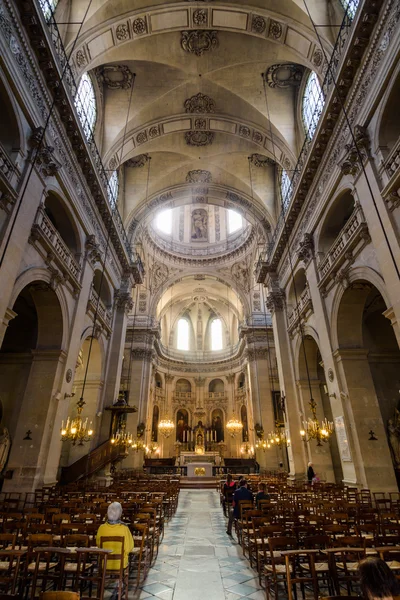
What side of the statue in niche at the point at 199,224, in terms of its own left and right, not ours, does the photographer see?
front

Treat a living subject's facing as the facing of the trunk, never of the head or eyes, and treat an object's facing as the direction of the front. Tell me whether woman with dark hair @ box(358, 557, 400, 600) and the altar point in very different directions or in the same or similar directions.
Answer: very different directions

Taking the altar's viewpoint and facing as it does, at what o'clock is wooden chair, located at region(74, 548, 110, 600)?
The wooden chair is roughly at 12 o'clock from the altar.

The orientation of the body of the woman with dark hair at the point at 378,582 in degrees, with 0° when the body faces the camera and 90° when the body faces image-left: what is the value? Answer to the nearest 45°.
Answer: approximately 180°

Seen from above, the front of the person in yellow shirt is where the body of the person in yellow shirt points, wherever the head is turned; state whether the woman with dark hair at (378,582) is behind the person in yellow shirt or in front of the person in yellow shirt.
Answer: behind

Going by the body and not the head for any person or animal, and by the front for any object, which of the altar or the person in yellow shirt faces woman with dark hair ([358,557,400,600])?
the altar

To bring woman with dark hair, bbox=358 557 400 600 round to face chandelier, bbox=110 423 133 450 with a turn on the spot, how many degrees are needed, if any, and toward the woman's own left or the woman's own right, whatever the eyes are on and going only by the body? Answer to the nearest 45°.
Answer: approximately 45° to the woman's own left

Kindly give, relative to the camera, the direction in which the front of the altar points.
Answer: facing the viewer

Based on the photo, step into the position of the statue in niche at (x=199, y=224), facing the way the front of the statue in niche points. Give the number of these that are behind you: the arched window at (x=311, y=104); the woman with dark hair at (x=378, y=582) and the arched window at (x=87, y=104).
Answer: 0

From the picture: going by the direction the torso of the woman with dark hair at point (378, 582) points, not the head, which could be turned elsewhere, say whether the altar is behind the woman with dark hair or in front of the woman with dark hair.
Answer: in front

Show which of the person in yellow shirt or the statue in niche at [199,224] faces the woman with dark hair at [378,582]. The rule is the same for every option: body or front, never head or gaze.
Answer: the statue in niche

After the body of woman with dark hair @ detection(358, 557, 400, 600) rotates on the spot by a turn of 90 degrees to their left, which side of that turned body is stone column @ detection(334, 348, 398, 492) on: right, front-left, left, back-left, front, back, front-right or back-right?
right

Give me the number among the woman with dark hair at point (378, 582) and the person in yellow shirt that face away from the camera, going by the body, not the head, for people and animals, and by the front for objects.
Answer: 2

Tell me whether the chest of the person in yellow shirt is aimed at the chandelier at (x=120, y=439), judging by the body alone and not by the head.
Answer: yes

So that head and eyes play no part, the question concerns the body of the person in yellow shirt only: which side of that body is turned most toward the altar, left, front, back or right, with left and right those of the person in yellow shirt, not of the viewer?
front

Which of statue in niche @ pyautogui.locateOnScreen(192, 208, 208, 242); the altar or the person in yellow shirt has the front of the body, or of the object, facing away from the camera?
the person in yellow shirt

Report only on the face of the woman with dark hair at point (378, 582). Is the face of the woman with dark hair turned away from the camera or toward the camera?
away from the camera

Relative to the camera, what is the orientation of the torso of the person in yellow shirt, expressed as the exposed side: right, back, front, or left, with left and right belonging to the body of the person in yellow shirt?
back

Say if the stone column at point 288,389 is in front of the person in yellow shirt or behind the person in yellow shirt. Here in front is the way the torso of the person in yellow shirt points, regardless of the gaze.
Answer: in front

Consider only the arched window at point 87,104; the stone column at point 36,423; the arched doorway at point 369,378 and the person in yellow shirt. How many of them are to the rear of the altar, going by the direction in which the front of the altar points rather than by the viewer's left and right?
0
